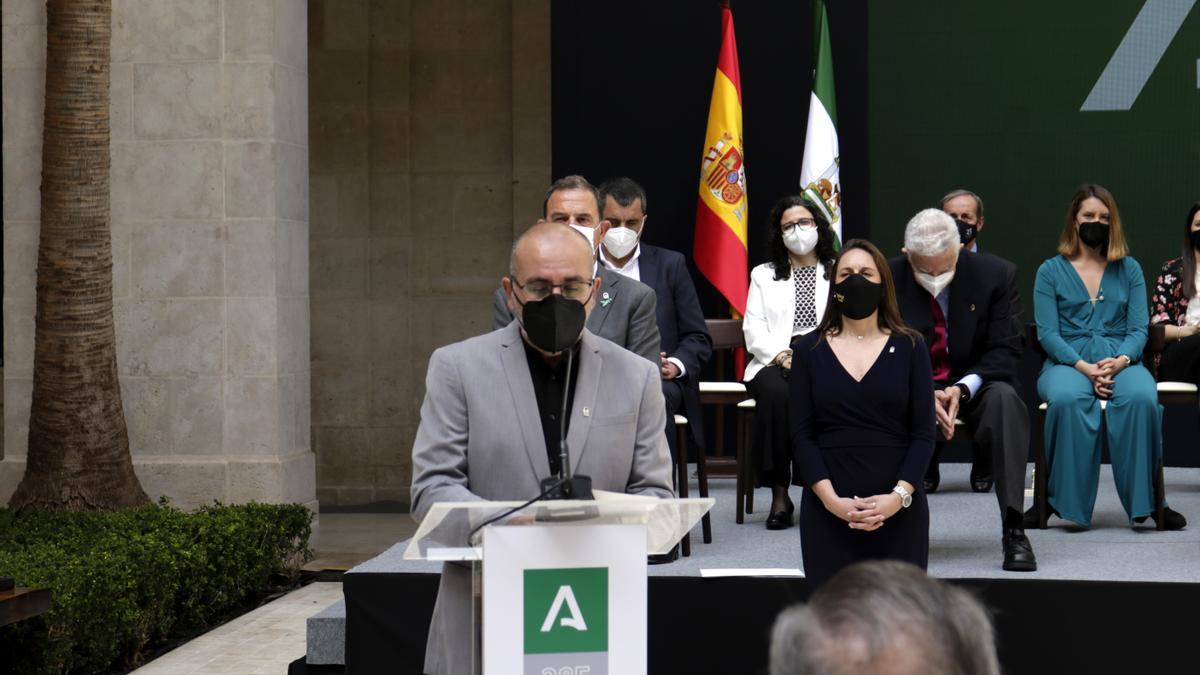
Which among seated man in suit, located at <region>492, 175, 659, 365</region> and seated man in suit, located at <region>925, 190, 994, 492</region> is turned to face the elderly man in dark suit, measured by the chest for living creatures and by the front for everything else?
seated man in suit, located at <region>925, 190, 994, 492</region>

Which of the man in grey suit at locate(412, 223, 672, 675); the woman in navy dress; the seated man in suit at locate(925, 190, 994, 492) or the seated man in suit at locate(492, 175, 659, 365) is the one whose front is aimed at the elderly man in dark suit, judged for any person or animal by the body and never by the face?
the seated man in suit at locate(925, 190, 994, 492)

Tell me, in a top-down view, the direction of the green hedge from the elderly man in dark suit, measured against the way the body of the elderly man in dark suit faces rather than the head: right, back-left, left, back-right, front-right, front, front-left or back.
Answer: right

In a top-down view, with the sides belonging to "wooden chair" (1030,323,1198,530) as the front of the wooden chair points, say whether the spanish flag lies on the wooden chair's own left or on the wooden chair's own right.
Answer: on the wooden chair's own right

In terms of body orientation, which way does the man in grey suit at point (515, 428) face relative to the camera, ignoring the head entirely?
toward the camera

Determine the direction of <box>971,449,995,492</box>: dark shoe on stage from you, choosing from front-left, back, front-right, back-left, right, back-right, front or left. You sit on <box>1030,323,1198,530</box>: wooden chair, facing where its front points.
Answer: back-right

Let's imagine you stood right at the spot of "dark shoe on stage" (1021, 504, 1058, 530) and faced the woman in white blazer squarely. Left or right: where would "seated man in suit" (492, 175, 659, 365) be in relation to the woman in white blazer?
left

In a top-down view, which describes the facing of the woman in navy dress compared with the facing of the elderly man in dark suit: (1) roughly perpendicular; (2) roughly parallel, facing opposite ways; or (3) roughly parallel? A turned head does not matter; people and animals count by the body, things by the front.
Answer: roughly parallel

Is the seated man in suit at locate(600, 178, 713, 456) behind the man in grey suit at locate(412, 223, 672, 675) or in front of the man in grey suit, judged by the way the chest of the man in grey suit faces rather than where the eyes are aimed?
behind

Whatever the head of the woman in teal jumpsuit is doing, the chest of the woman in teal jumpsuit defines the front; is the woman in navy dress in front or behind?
in front

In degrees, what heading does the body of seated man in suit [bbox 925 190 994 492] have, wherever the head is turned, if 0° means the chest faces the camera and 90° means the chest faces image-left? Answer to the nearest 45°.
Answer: approximately 0°

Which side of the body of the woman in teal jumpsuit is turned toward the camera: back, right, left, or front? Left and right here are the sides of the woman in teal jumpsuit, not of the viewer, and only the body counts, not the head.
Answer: front

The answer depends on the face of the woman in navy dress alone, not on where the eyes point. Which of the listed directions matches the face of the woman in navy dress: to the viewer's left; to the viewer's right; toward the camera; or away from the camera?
toward the camera

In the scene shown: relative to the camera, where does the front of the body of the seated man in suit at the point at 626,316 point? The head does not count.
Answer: toward the camera
